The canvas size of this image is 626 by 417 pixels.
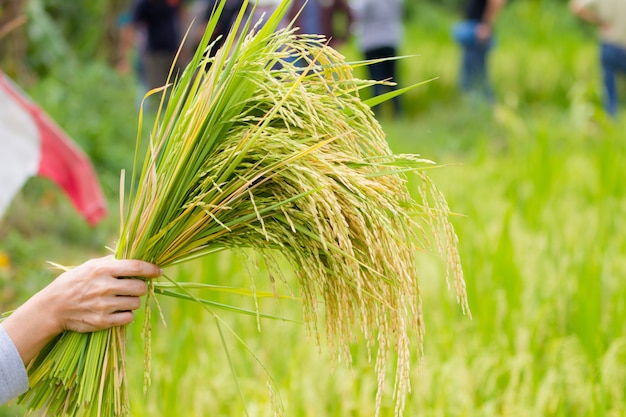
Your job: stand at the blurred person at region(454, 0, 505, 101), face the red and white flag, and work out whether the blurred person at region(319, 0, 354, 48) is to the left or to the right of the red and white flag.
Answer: right
